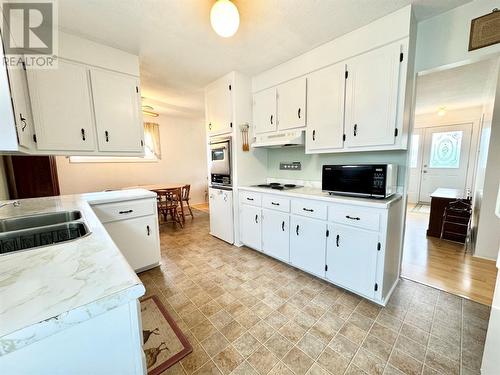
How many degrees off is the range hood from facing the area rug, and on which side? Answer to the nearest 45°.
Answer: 0° — it already faces it

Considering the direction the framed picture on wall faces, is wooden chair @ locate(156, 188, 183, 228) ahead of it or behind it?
ahead

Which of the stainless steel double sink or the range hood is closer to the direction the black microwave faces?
the stainless steel double sink

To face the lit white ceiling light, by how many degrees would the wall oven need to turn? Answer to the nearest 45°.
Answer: approximately 45° to its left

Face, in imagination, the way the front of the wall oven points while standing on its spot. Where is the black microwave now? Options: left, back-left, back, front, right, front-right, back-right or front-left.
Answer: left

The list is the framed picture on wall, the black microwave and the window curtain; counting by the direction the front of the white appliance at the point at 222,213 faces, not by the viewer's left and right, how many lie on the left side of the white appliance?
2

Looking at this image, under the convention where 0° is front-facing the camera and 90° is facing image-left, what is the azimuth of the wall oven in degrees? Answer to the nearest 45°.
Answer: approximately 45°

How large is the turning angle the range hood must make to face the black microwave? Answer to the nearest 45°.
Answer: approximately 90° to its left
